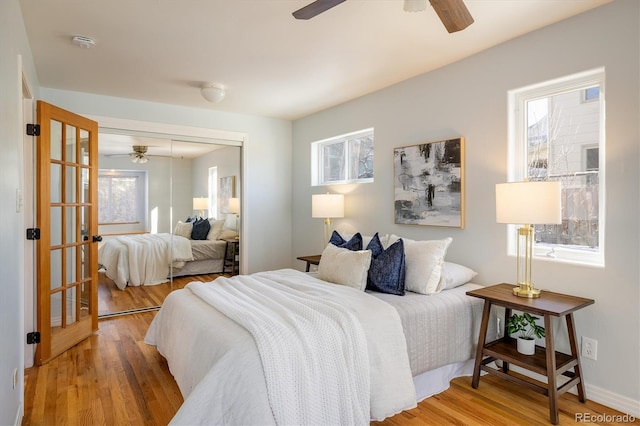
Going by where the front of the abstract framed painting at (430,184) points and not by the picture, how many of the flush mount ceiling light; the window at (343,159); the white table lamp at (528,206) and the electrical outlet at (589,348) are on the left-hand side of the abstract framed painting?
2

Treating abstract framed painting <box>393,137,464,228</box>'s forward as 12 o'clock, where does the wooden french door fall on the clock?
The wooden french door is roughly at 1 o'clock from the abstract framed painting.

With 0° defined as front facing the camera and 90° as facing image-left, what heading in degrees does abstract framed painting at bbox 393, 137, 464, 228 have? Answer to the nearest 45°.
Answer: approximately 45°

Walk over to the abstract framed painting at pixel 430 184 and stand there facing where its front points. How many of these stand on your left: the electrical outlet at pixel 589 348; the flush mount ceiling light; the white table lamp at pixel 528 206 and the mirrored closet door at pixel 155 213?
2

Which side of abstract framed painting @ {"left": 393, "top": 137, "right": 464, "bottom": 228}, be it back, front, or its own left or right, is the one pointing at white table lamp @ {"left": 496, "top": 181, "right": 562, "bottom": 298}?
left

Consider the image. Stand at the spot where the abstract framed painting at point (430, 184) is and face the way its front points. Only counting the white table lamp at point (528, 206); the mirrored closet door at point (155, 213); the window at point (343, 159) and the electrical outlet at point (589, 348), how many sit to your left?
2

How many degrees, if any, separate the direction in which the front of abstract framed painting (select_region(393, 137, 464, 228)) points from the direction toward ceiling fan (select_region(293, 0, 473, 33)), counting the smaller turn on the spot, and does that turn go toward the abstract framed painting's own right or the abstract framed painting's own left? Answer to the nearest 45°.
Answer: approximately 45° to the abstract framed painting's own left

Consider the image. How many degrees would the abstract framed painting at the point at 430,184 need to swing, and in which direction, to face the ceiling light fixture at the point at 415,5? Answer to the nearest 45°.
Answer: approximately 45° to its left

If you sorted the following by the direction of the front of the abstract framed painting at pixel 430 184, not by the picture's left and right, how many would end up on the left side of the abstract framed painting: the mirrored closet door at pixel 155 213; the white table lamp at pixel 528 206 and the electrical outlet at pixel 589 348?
2

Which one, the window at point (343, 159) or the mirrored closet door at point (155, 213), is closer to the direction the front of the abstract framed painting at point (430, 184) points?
the mirrored closet door
